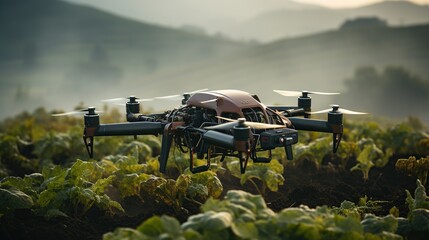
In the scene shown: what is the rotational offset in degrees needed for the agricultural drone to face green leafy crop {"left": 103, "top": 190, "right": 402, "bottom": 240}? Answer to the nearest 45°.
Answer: approximately 45° to its right

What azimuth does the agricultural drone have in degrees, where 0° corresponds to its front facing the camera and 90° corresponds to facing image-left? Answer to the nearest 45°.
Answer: approximately 315°

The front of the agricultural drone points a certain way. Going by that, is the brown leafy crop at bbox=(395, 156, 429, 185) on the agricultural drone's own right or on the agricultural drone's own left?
on the agricultural drone's own left
